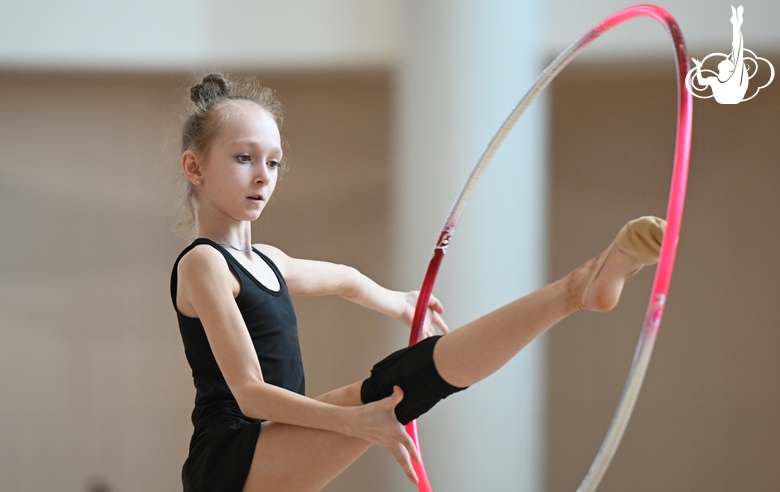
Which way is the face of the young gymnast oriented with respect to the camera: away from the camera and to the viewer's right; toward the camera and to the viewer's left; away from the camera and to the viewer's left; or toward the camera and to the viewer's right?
toward the camera and to the viewer's right

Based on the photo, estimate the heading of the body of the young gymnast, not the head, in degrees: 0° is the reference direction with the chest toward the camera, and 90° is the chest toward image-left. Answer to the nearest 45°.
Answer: approximately 315°
